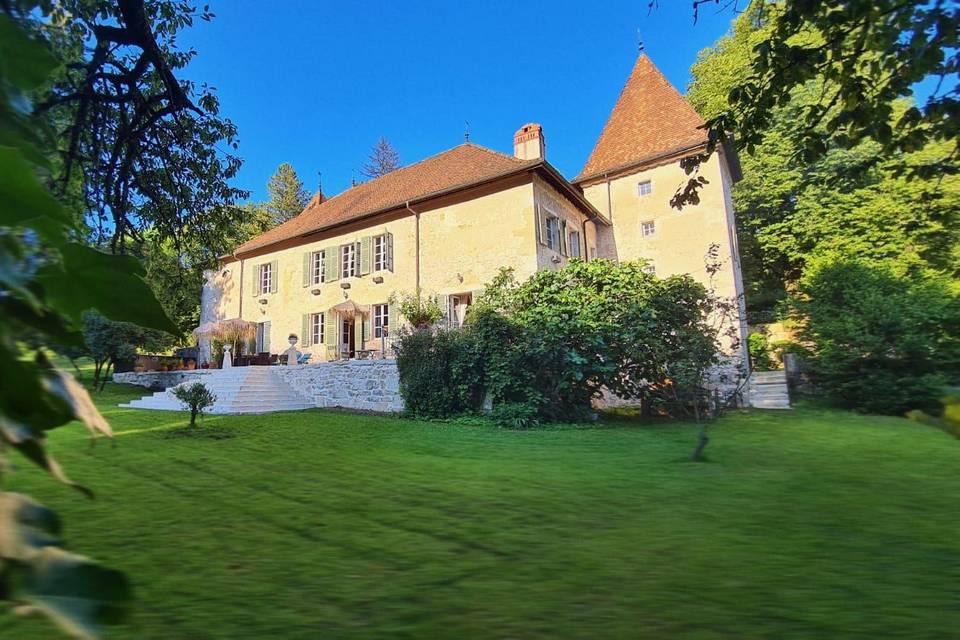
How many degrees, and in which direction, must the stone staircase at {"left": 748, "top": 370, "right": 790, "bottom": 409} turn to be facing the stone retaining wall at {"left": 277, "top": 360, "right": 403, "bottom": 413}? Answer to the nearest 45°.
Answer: approximately 45° to its right

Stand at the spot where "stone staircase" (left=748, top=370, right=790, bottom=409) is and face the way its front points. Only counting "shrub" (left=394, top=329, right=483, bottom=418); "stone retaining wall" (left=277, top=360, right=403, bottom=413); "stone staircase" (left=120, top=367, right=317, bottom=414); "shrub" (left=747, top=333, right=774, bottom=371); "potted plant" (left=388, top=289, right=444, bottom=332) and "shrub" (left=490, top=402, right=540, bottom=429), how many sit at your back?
1

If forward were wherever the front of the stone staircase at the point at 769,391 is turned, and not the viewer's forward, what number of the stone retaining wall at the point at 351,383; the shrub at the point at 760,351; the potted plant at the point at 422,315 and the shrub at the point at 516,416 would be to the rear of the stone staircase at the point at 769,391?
1

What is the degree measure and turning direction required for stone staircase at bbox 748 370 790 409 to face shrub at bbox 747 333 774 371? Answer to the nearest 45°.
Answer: approximately 180°

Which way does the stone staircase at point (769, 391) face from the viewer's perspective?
toward the camera

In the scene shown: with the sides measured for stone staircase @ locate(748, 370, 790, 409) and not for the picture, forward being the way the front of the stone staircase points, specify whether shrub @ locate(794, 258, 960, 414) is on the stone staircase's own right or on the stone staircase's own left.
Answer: on the stone staircase's own left

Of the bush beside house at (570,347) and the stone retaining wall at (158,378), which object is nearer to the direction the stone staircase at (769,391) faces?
the bush beside house

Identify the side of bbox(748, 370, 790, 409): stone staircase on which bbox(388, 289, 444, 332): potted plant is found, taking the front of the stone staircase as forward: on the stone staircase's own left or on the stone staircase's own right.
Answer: on the stone staircase's own right

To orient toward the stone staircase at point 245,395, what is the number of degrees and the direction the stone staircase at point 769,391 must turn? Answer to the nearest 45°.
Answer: approximately 45° to its right

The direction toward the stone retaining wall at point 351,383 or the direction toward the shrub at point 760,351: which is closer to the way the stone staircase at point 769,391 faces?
the stone retaining wall

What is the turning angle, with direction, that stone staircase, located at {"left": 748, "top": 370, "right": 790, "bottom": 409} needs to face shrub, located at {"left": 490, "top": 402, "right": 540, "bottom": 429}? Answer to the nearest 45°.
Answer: approximately 45° to its right
